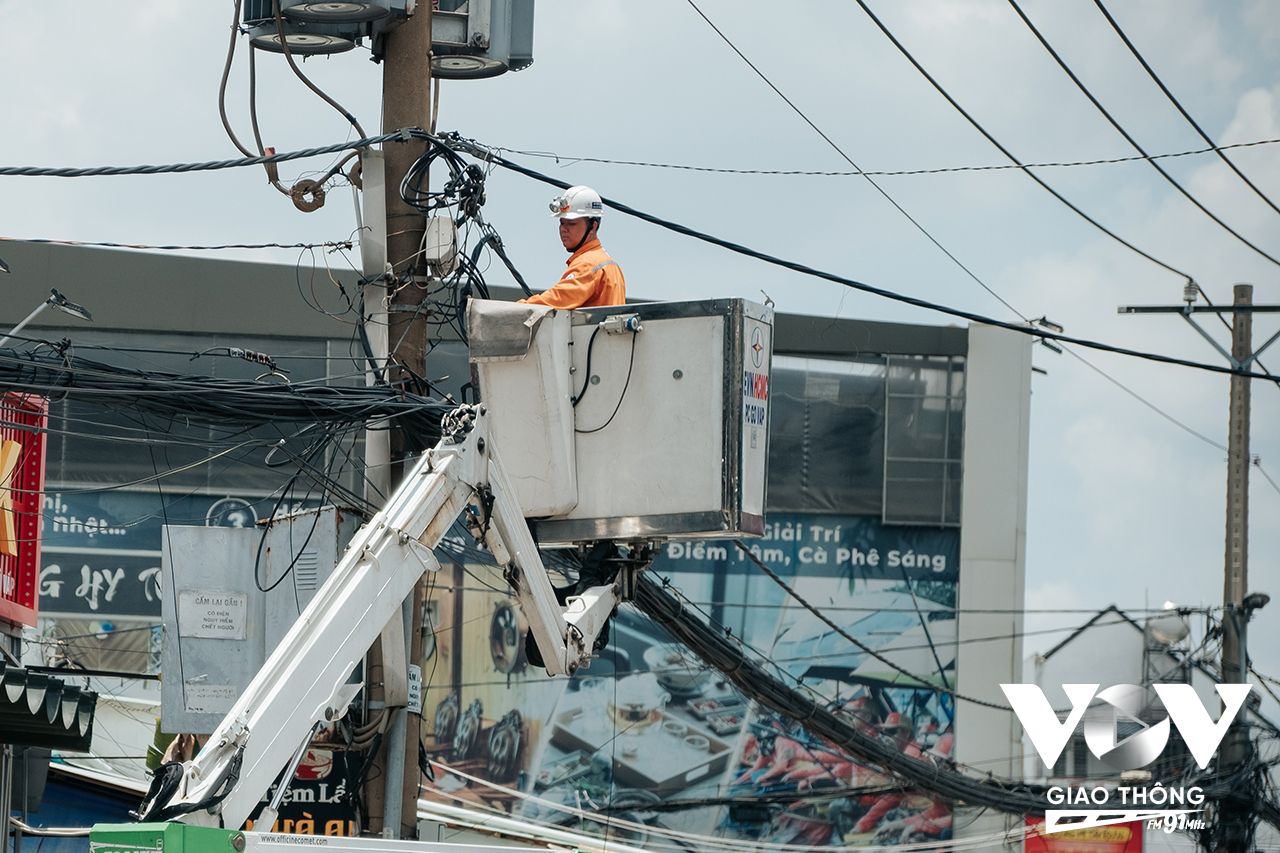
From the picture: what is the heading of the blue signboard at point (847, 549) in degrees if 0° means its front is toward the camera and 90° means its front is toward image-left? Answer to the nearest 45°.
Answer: approximately 0°

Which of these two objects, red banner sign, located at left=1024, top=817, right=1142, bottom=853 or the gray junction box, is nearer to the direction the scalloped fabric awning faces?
the gray junction box

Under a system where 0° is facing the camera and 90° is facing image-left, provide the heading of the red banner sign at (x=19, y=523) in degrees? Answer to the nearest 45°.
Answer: approximately 315°

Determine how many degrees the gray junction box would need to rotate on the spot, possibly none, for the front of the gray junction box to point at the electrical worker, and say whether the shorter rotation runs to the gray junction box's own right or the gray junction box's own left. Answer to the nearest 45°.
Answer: approximately 45° to the gray junction box's own left

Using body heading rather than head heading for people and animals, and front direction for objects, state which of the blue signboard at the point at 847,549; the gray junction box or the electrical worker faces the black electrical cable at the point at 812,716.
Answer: the blue signboard

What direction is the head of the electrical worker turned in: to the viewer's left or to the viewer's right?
to the viewer's left

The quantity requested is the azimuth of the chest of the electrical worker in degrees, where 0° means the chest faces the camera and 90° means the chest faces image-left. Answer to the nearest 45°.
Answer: approximately 90°

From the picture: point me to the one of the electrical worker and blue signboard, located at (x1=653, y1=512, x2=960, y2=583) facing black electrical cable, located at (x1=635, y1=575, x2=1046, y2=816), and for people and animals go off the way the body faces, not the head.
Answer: the blue signboard
